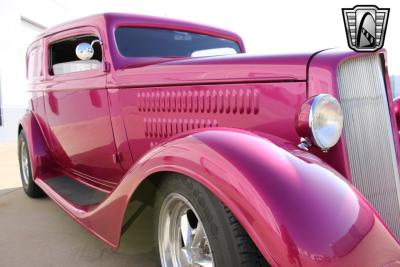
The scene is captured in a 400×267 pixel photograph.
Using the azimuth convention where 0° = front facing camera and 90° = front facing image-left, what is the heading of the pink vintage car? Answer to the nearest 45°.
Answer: approximately 315°
